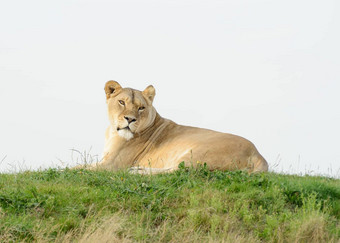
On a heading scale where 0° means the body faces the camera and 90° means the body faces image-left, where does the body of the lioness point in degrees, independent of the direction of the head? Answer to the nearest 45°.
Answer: approximately 90°
